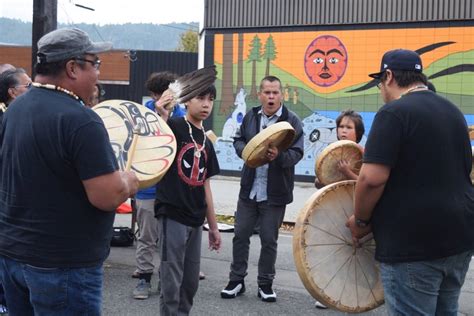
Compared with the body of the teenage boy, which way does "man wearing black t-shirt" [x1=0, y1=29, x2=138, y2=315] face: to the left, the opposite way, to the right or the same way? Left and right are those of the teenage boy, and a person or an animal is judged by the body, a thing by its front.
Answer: to the left

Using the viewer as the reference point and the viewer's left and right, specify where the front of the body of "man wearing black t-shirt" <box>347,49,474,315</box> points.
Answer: facing away from the viewer and to the left of the viewer

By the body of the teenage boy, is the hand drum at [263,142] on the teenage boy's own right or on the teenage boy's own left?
on the teenage boy's own left

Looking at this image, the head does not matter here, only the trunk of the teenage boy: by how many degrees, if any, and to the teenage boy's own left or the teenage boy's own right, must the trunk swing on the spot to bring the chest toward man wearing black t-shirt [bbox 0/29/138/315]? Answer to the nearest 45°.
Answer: approximately 45° to the teenage boy's own right

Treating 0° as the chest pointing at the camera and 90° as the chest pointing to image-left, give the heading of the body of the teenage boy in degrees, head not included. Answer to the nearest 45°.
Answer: approximately 315°

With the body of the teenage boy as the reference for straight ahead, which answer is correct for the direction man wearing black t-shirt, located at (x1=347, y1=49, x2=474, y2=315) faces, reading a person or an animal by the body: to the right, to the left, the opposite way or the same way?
the opposite way
